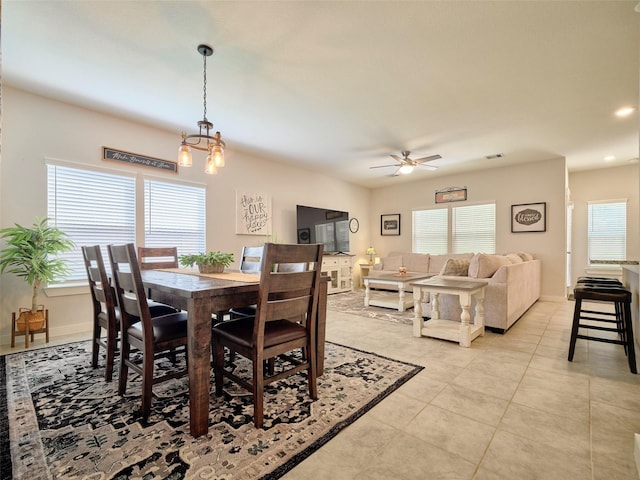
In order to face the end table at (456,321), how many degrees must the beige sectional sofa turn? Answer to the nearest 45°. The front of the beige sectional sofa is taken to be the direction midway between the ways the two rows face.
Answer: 0° — it already faces it

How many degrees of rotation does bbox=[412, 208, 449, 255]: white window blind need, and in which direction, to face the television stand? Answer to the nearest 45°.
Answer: approximately 45° to its right

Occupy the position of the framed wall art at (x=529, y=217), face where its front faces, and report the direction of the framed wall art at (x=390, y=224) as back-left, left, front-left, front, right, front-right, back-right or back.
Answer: right

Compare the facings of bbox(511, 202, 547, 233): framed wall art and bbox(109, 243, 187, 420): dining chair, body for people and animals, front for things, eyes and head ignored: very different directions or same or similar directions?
very different directions

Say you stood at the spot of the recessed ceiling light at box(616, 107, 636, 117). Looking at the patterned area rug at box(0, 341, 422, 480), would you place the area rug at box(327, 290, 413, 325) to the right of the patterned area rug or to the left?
right

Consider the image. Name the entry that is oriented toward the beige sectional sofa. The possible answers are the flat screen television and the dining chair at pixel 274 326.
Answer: the flat screen television

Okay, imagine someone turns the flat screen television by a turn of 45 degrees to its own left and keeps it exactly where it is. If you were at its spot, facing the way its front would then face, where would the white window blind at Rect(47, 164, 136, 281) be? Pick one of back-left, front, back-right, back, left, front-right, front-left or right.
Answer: back-right

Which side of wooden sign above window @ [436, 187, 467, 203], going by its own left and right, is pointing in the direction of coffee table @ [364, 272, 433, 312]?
front

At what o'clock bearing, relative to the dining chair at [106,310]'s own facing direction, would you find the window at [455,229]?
The window is roughly at 1 o'clock from the dining chair.

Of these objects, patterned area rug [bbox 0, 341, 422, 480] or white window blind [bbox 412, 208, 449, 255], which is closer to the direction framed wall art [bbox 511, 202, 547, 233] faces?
the patterned area rug

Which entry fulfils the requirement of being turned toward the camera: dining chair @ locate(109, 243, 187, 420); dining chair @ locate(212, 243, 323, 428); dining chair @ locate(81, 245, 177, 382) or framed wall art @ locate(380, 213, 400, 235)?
the framed wall art

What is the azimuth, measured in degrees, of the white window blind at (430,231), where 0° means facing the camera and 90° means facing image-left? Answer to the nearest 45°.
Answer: approximately 0°

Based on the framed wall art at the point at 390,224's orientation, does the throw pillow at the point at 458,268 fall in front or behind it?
in front

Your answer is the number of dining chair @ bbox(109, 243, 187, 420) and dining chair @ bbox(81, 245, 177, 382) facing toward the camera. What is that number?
0
